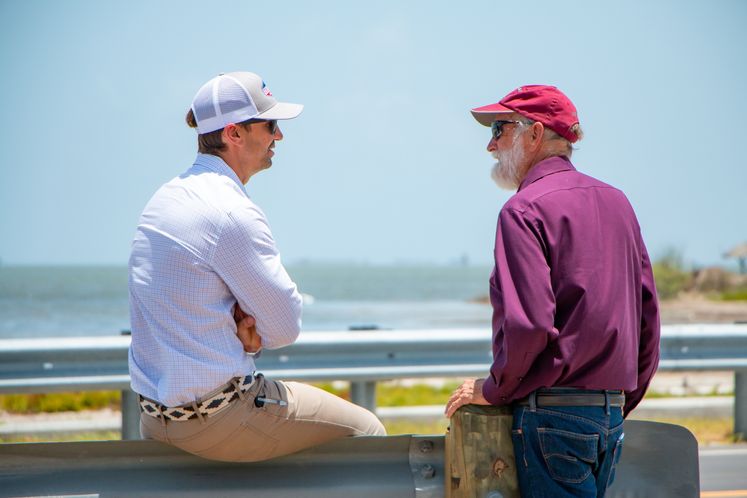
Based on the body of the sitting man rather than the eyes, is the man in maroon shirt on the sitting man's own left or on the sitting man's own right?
on the sitting man's own right

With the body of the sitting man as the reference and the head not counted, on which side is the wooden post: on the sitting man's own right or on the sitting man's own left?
on the sitting man's own right

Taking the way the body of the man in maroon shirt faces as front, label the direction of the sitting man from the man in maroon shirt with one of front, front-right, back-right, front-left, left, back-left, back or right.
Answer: front-left

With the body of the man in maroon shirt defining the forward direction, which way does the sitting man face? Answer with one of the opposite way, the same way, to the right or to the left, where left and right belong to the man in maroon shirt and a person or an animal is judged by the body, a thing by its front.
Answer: to the right

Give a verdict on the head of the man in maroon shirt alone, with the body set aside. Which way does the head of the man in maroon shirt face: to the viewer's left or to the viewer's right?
to the viewer's left

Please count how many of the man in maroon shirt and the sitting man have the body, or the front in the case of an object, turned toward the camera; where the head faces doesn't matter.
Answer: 0

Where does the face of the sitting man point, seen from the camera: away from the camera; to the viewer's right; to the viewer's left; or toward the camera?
to the viewer's right

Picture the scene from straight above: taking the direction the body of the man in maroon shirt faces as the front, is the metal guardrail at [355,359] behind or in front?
in front

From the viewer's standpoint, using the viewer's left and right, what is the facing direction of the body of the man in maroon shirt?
facing away from the viewer and to the left of the viewer

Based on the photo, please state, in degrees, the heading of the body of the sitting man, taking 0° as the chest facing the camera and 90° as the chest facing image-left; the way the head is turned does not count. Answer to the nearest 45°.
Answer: approximately 225°
